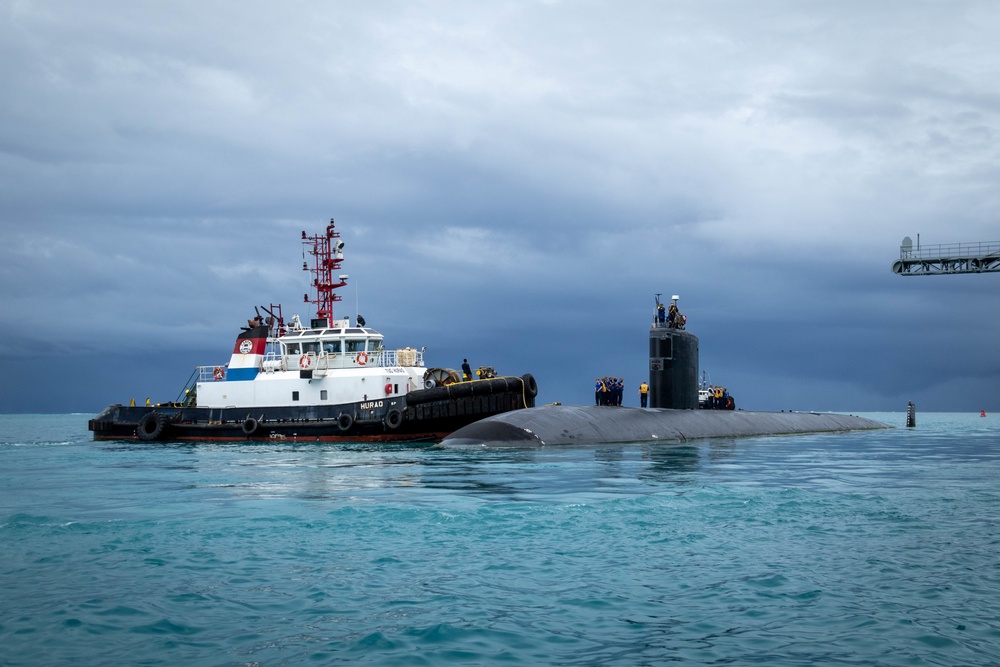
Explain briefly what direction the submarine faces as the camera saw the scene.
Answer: facing the viewer and to the left of the viewer
